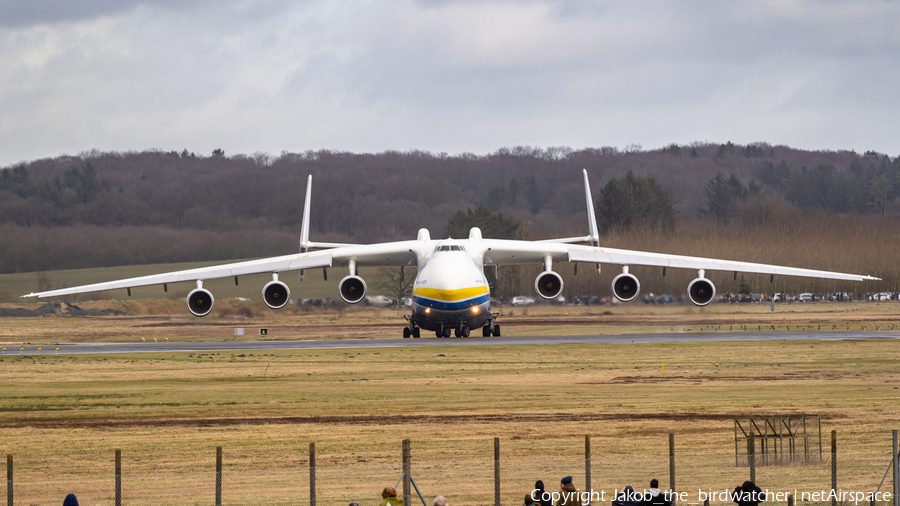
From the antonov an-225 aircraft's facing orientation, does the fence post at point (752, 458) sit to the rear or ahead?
ahead

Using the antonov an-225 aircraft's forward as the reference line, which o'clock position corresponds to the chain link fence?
The chain link fence is roughly at 12 o'clock from the antonov an-225 aircraft.

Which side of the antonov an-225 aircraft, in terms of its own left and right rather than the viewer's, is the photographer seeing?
front
